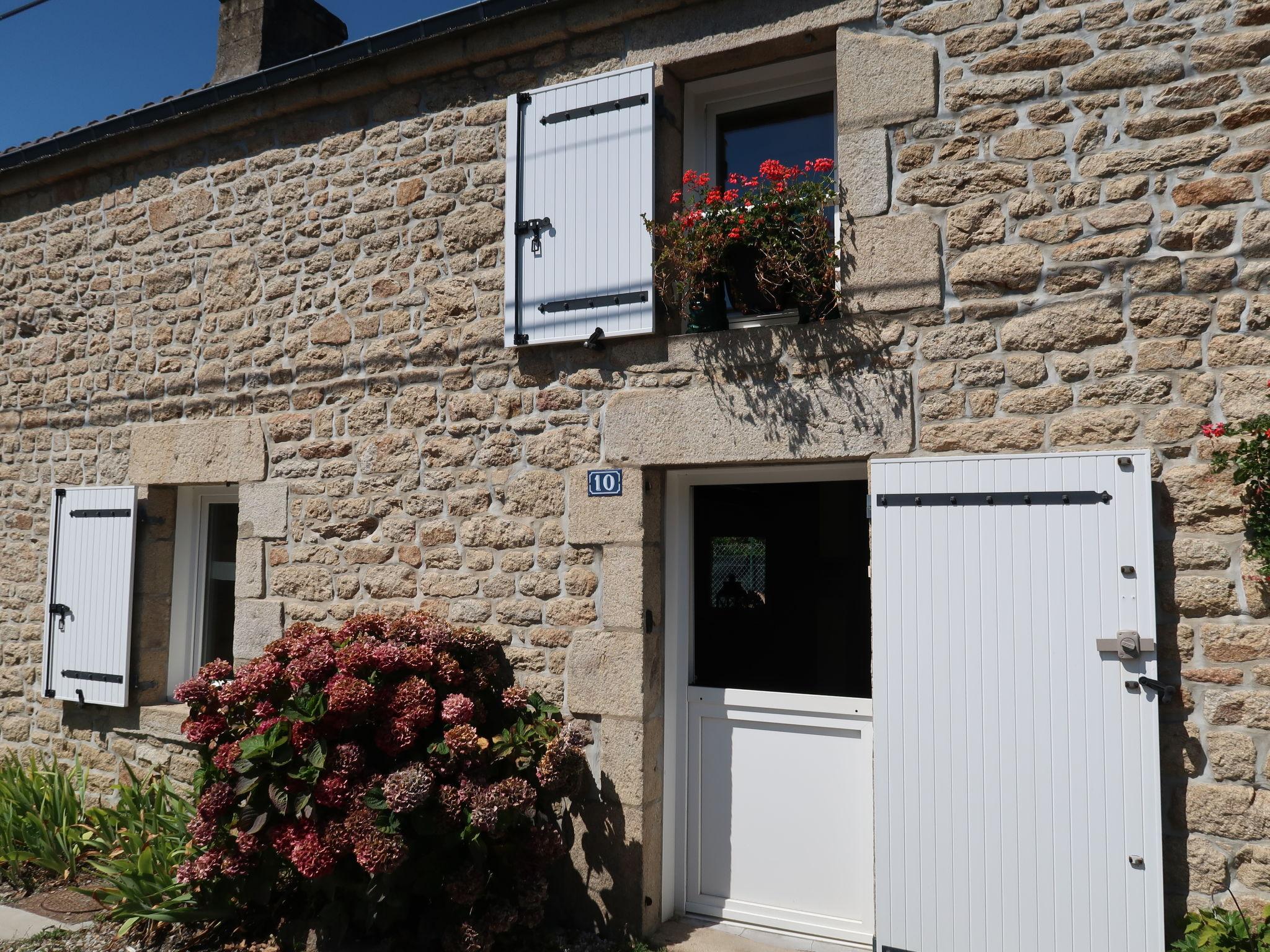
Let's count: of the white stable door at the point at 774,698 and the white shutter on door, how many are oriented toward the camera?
2

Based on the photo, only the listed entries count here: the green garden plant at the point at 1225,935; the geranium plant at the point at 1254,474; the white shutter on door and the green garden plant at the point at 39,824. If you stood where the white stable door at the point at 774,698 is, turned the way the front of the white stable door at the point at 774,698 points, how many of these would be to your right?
1

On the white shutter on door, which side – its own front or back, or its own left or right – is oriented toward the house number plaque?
right

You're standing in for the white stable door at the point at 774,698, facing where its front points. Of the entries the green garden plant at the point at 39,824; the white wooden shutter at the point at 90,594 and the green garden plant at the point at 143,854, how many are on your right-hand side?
3

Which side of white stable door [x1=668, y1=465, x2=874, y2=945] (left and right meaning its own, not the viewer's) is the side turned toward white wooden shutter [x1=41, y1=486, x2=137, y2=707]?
right

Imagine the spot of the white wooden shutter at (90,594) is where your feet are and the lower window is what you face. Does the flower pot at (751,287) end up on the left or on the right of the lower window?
right

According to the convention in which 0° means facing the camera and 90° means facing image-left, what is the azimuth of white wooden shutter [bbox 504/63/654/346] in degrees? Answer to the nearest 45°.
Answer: approximately 45°

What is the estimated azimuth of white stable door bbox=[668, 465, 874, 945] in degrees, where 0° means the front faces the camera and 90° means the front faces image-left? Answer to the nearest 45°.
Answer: approximately 0°

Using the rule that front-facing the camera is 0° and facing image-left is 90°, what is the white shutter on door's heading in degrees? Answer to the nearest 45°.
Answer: approximately 0°

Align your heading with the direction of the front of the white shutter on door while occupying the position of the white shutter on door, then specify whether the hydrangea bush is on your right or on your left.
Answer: on your right
